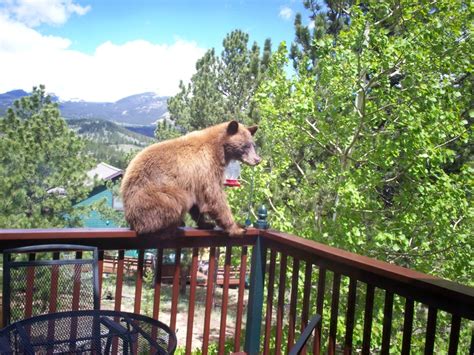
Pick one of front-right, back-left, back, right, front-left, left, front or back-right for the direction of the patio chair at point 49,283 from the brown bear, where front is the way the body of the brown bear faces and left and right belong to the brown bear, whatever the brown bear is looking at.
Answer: back-right

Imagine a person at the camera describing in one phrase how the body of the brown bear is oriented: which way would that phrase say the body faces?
to the viewer's right

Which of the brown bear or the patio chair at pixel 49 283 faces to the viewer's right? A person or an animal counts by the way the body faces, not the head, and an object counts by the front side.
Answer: the brown bear

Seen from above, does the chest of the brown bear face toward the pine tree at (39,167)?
no

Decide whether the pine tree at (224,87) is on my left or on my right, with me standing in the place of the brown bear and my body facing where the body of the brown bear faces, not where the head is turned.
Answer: on my left

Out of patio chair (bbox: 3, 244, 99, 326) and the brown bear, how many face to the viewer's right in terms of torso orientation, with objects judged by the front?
1
